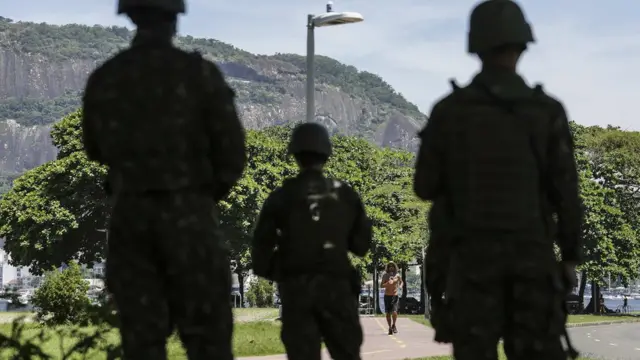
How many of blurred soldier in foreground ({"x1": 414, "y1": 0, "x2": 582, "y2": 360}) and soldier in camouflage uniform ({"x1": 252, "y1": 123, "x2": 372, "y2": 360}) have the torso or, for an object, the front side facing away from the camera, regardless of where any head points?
2

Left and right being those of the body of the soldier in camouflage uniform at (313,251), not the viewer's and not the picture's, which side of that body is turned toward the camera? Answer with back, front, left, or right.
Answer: back

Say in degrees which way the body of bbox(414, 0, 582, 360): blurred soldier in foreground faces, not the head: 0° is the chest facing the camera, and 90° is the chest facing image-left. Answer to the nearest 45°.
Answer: approximately 180°

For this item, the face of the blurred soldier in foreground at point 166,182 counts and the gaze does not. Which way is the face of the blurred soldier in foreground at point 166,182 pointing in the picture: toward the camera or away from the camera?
away from the camera

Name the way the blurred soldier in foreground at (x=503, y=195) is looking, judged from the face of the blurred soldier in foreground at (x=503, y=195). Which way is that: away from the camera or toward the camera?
away from the camera

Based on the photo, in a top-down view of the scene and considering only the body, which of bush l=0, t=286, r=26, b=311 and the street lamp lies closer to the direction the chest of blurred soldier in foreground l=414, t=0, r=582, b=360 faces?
the street lamp

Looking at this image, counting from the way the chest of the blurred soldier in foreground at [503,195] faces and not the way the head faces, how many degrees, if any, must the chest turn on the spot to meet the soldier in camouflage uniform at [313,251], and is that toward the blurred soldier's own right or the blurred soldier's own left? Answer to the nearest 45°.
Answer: approximately 45° to the blurred soldier's own left

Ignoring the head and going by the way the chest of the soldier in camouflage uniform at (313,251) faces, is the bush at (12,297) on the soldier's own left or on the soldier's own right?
on the soldier's own left
